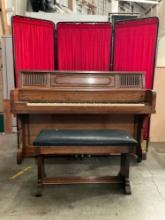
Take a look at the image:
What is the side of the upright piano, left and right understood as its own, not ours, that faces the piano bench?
front

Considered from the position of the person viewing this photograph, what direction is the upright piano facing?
facing the viewer
